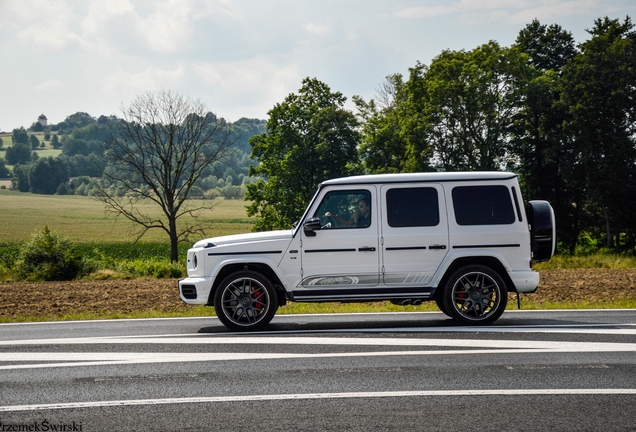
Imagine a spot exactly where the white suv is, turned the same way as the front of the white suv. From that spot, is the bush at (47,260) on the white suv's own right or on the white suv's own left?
on the white suv's own right

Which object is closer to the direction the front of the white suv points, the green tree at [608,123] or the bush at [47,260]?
the bush

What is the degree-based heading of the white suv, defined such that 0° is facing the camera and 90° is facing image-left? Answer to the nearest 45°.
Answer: approximately 90°

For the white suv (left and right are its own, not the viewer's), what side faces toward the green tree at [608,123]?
right
